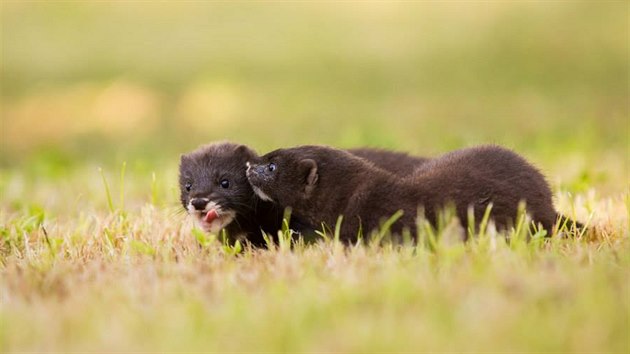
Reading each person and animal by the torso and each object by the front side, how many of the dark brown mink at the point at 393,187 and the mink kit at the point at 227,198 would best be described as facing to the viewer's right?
0

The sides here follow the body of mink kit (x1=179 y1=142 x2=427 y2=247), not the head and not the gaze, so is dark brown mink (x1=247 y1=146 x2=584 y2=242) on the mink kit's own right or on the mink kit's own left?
on the mink kit's own left

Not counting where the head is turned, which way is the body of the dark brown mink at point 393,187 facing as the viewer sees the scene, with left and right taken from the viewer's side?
facing to the left of the viewer

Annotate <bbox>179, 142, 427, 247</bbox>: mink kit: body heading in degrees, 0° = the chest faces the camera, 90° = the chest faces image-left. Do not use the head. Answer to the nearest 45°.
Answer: approximately 45°

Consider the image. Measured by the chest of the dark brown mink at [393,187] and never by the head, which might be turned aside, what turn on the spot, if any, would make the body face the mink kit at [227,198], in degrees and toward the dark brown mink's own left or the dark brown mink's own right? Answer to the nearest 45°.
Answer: approximately 45° to the dark brown mink's own right
